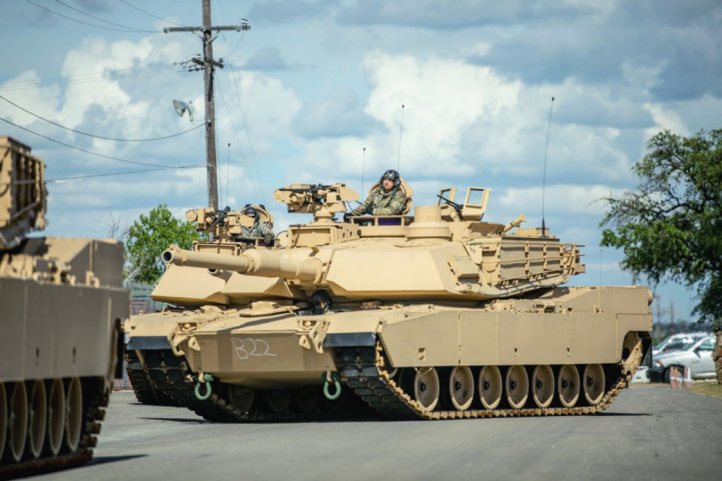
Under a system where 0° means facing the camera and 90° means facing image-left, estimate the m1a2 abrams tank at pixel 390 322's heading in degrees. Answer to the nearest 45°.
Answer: approximately 45°

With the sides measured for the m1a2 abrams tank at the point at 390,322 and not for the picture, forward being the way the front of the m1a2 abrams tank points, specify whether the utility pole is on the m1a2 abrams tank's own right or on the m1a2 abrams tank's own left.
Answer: on the m1a2 abrams tank's own right

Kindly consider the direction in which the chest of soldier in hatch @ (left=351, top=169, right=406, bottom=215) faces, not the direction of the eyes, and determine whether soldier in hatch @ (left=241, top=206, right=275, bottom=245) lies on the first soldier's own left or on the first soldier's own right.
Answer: on the first soldier's own right

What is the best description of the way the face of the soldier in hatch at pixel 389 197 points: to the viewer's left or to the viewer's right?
to the viewer's left

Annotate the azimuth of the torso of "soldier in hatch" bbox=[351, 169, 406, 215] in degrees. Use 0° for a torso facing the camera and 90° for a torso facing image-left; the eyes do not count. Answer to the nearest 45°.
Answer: approximately 45°
